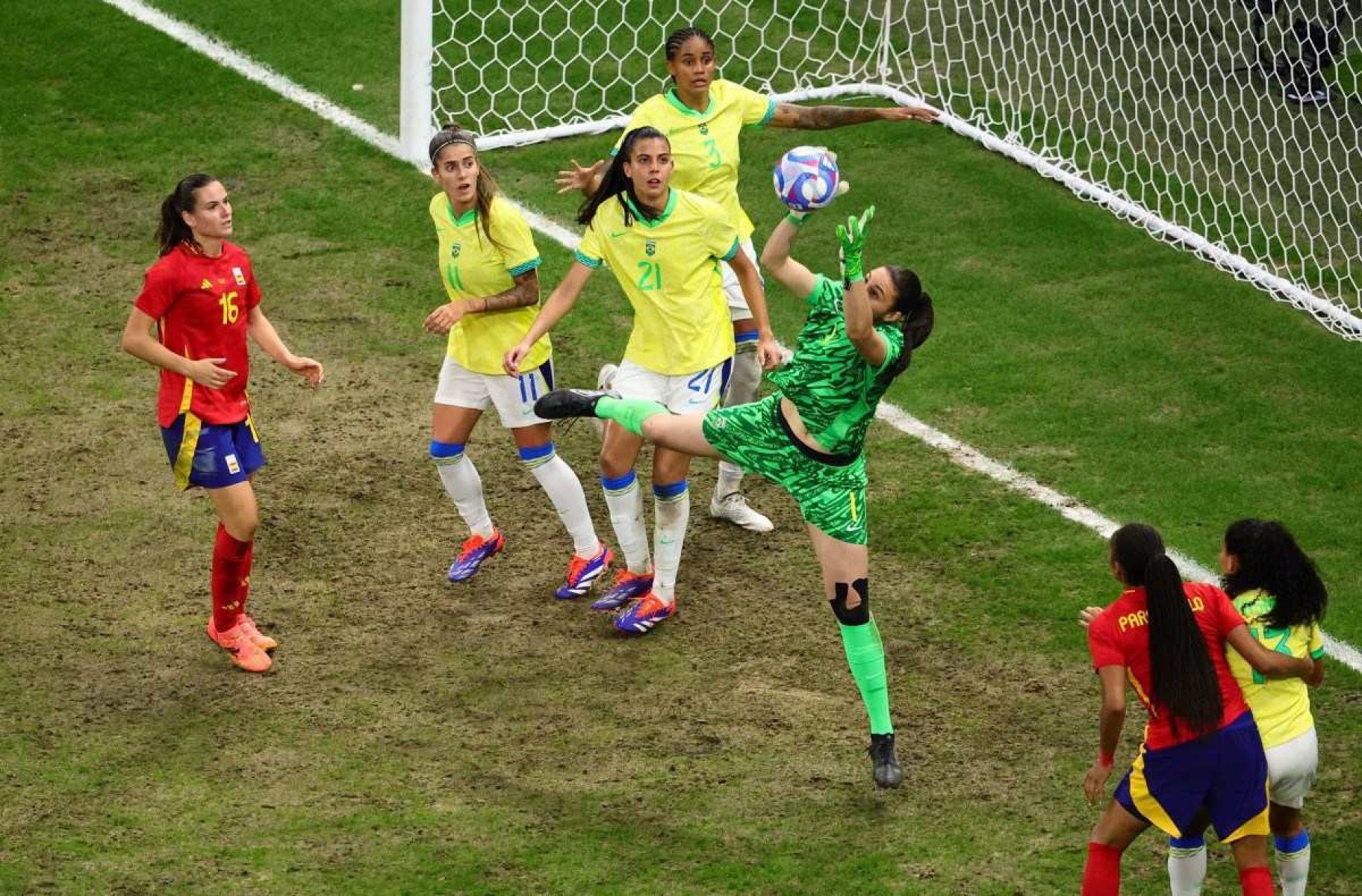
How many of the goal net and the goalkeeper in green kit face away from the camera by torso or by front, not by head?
0

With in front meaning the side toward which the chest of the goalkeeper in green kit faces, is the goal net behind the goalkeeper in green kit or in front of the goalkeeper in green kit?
behind

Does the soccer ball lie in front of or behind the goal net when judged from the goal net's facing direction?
in front

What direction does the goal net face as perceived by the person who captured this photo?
facing the viewer and to the left of the viewer
